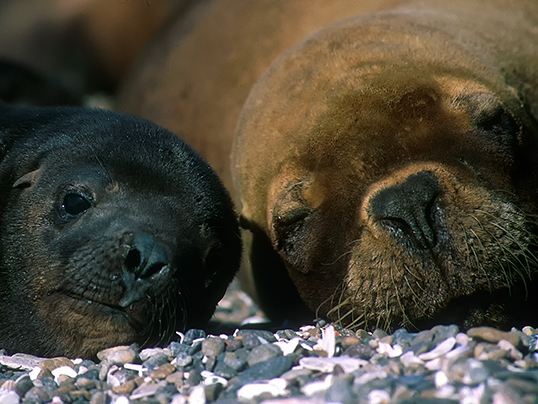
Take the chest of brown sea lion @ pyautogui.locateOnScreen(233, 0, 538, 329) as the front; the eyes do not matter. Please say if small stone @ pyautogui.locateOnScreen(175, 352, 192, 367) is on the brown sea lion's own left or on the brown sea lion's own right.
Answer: on the brown sea lion's own right

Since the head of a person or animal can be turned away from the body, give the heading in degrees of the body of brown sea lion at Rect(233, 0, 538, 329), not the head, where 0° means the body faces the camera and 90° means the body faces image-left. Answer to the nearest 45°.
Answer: approximately 0°

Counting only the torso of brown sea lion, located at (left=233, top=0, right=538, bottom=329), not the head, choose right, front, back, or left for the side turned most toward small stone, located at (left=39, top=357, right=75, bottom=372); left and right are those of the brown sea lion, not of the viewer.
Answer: right

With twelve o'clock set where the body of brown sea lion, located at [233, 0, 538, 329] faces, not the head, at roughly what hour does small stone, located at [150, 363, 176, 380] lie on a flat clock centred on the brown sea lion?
The small stone is roughly at 2 o'clock from the brown sea lion.

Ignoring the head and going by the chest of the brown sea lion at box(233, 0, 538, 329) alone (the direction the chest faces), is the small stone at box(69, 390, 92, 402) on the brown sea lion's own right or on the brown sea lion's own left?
on the brown sea lion's own right

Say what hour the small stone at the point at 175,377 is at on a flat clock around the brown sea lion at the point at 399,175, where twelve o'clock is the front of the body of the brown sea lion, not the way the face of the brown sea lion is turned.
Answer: The small stone is roughly at 2 o'clock from the brown sea lion.
